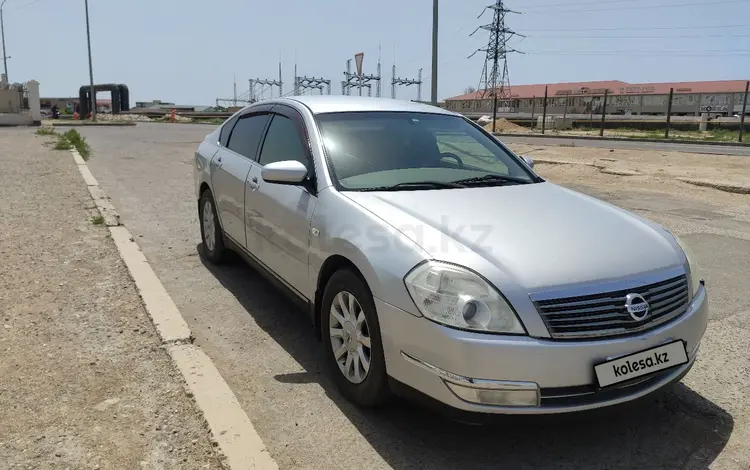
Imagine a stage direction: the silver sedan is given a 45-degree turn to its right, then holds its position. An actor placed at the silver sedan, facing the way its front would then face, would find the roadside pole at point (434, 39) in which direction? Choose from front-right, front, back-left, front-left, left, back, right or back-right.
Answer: back

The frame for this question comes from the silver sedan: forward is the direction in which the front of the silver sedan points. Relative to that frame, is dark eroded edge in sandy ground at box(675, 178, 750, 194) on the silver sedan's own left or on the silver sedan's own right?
on the silver sedan's own left

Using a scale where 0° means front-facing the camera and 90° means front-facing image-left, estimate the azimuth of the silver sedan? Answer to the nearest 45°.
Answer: approximately 315°
